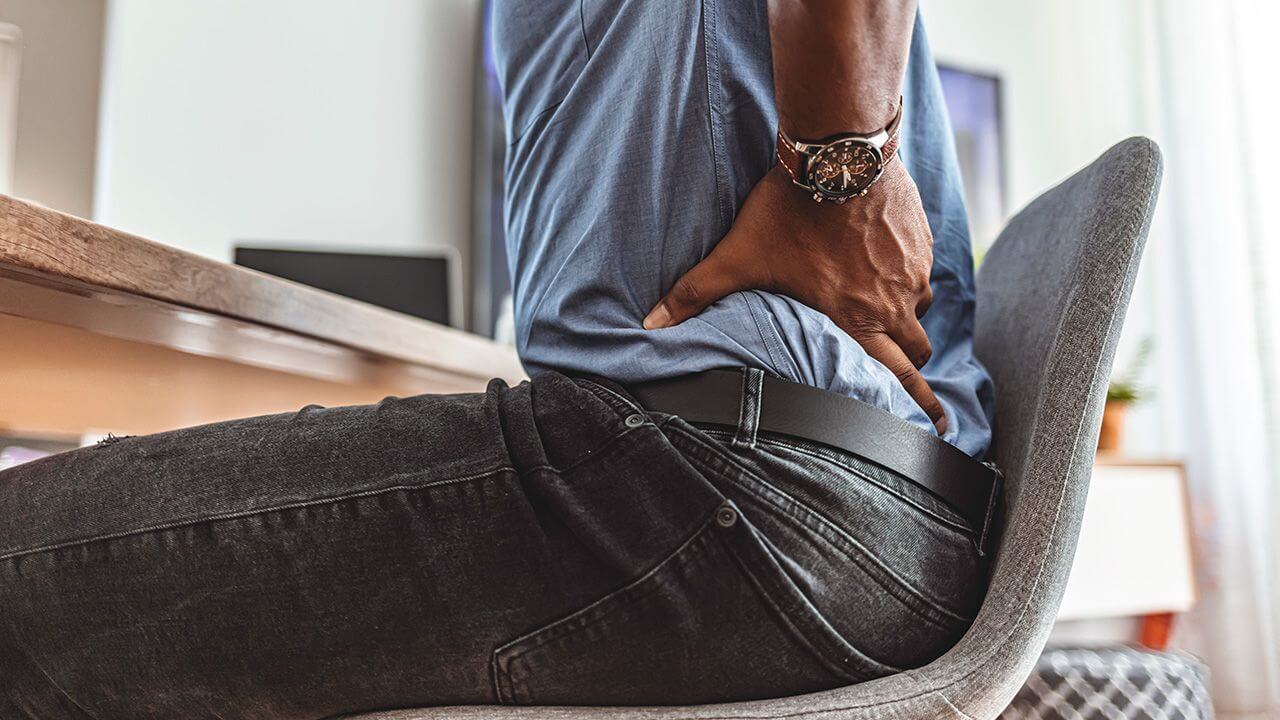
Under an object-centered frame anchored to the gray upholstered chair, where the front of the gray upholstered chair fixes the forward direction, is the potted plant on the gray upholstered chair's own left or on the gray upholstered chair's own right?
on the gray upholstered chair's own right

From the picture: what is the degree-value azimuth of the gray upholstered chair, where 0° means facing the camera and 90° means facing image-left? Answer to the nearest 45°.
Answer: approximately 90°

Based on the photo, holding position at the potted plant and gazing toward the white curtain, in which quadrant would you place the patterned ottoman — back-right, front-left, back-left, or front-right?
back-right

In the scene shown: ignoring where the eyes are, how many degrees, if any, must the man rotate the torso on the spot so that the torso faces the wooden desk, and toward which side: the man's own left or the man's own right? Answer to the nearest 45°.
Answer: approximately 45° to the man's own right

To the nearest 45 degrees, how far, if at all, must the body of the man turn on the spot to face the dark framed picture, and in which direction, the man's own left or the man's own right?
approximately 135° to the man's own right

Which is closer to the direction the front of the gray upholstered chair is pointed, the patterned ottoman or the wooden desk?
the wooden desk

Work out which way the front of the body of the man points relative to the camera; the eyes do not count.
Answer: to the viewer's left

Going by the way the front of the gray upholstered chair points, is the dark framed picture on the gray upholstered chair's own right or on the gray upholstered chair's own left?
on the gray upholstered chair's own right

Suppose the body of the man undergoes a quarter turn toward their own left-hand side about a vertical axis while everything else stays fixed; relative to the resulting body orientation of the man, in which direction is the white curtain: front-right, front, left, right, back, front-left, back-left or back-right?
back-left

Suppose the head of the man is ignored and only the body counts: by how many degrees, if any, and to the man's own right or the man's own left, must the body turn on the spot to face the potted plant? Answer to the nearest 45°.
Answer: approximately 135° to the man's own right
